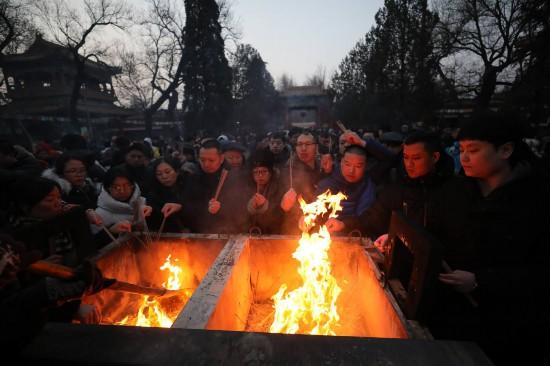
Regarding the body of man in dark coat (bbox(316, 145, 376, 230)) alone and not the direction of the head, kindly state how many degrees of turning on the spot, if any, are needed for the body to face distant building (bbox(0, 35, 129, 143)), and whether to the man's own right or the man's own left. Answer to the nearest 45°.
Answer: approximately 90° to the man's own right

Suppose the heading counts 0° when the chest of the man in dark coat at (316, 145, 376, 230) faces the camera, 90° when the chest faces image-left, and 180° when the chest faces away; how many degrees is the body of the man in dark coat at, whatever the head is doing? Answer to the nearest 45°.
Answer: approximately 45°

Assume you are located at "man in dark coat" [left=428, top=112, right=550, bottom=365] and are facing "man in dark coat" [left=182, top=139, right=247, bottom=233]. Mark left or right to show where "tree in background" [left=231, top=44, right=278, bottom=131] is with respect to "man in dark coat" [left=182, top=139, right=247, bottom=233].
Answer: right

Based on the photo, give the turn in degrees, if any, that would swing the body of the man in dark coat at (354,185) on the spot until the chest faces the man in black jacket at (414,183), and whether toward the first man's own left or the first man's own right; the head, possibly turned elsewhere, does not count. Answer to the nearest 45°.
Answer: approximately 90° to the first man's own left

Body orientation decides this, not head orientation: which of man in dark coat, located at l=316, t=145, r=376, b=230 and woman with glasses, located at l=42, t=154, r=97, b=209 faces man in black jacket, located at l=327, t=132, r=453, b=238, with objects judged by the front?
the woman with glasses

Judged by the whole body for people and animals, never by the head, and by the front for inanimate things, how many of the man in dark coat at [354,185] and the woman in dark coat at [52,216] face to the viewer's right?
1

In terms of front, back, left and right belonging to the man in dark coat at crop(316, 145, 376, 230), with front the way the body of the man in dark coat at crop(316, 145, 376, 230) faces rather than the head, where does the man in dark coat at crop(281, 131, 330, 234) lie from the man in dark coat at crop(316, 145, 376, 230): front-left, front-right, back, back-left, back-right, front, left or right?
right

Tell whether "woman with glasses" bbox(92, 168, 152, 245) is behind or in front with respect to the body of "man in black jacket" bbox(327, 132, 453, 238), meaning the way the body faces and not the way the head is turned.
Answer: in front

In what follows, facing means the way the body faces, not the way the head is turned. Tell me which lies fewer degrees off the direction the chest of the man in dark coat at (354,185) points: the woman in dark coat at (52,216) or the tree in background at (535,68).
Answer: the woman in dark coat

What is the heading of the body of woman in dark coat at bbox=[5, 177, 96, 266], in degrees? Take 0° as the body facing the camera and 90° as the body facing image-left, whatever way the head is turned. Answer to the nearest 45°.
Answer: approximately 270°

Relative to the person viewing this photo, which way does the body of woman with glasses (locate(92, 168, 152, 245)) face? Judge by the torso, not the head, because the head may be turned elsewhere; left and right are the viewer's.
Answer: facing the viewer and to the right of the viewer

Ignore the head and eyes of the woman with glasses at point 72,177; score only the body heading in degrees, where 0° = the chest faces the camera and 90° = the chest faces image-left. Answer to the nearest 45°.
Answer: approximately 315°

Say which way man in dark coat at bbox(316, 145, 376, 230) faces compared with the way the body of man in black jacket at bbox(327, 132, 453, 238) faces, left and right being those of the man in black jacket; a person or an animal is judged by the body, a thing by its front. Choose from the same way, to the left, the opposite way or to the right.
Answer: the same way

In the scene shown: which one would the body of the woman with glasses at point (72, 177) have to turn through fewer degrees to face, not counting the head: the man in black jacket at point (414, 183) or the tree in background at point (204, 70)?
the man in black jacket

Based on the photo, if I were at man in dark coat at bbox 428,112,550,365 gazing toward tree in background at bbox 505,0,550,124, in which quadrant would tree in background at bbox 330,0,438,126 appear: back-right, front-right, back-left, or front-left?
front-left

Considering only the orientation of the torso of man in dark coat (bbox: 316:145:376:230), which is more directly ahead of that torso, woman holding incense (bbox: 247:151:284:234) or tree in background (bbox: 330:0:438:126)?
the woman holding incense

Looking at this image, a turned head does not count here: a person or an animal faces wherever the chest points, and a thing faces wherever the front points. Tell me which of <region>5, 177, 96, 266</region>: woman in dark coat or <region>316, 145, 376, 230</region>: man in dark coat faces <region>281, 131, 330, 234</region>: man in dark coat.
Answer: the woman in dark coat
